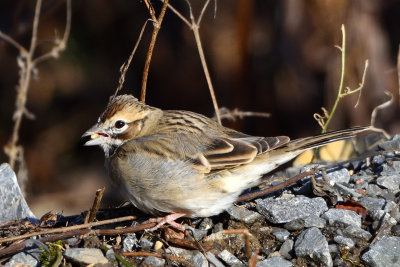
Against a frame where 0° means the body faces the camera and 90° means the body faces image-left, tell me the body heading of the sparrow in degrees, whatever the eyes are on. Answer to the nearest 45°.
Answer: approximately 90°

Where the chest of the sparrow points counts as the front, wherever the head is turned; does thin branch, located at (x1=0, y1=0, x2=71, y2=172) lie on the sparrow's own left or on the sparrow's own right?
on the sparrow's own right

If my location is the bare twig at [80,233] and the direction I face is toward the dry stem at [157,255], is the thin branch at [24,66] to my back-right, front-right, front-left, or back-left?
back-left

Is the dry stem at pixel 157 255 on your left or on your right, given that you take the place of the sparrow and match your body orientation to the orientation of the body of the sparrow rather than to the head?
on your left
